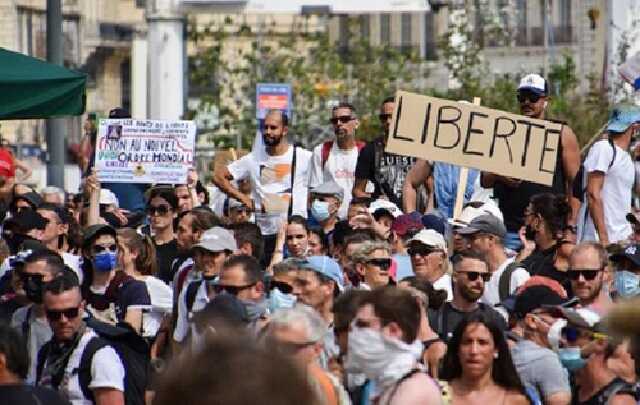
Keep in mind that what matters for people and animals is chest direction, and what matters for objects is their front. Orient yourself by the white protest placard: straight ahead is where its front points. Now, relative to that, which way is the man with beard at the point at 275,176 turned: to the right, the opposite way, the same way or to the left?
the same way

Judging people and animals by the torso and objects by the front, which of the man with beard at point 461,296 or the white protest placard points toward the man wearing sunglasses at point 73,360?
the white protest placard

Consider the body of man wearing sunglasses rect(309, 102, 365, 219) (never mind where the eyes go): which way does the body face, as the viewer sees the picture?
toward the camera

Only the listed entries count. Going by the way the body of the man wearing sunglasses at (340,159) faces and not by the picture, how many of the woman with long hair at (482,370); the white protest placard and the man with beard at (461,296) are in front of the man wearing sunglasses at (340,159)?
2

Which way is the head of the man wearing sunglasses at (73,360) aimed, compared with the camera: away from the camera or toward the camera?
toward the camera

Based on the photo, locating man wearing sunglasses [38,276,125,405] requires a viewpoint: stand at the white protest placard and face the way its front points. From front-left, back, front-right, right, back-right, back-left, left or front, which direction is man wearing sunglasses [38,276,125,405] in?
front

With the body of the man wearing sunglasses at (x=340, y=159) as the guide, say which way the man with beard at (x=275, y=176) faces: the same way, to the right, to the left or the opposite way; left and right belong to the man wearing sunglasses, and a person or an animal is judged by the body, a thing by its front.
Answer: the same way

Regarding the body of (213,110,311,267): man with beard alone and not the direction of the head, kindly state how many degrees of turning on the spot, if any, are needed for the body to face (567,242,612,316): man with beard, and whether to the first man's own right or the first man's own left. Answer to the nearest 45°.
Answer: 0° — they already face them

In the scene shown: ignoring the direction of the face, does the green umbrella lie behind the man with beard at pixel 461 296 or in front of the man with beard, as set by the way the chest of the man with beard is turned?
behind

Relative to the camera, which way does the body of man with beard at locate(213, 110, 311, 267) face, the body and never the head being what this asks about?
toward the camera

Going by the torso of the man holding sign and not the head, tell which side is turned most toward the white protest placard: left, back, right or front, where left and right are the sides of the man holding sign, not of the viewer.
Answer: right

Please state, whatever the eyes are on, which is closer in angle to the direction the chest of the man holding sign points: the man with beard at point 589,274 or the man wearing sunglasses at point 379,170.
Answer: the man with beard

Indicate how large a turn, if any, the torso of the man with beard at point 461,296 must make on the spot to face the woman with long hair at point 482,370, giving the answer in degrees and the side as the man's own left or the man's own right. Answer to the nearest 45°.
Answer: approximately 45° to the man's own right

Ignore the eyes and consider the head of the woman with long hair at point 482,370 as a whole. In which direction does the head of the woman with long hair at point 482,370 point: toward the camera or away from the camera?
toward the camera
